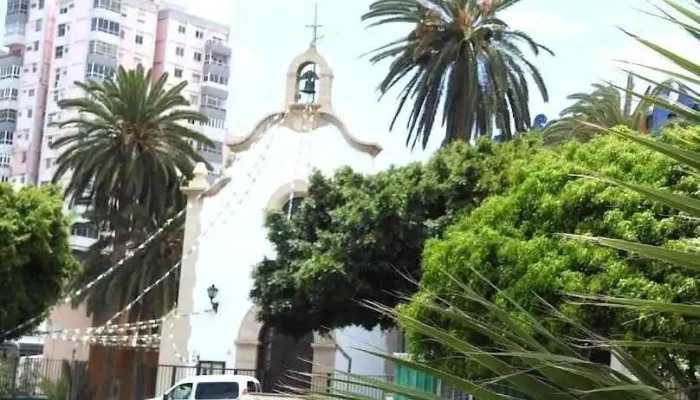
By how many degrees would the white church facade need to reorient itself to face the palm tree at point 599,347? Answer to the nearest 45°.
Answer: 0° — it already faces it

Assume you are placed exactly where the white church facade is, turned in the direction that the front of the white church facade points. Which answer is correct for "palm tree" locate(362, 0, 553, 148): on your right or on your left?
on your left

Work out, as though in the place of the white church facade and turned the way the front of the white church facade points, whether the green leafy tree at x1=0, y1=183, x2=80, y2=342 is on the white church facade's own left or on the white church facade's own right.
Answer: on the white church facade's own right

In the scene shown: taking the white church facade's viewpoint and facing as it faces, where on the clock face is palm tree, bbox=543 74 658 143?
The palm tree is roughly at 8 o'clock from the white church facade.

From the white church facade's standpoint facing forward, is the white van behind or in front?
in front

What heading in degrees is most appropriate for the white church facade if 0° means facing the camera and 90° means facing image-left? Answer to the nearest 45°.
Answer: approximately 0°
